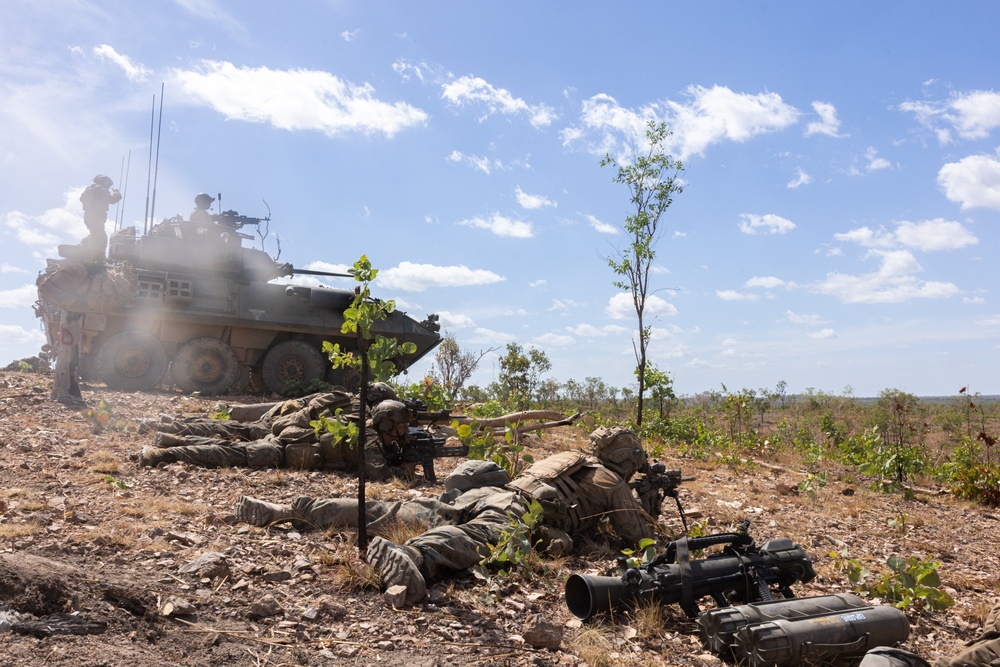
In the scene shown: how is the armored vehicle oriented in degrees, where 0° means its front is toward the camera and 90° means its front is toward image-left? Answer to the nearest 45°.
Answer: approximately 270°

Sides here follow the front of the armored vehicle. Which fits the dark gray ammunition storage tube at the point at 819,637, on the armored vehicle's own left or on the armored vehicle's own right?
on the armored vehicle's own right

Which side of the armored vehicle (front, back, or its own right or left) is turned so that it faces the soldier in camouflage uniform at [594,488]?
right

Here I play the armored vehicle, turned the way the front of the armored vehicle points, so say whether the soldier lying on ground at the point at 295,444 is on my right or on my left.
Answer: on my right

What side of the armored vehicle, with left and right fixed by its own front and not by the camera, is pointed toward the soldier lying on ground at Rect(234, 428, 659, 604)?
right
